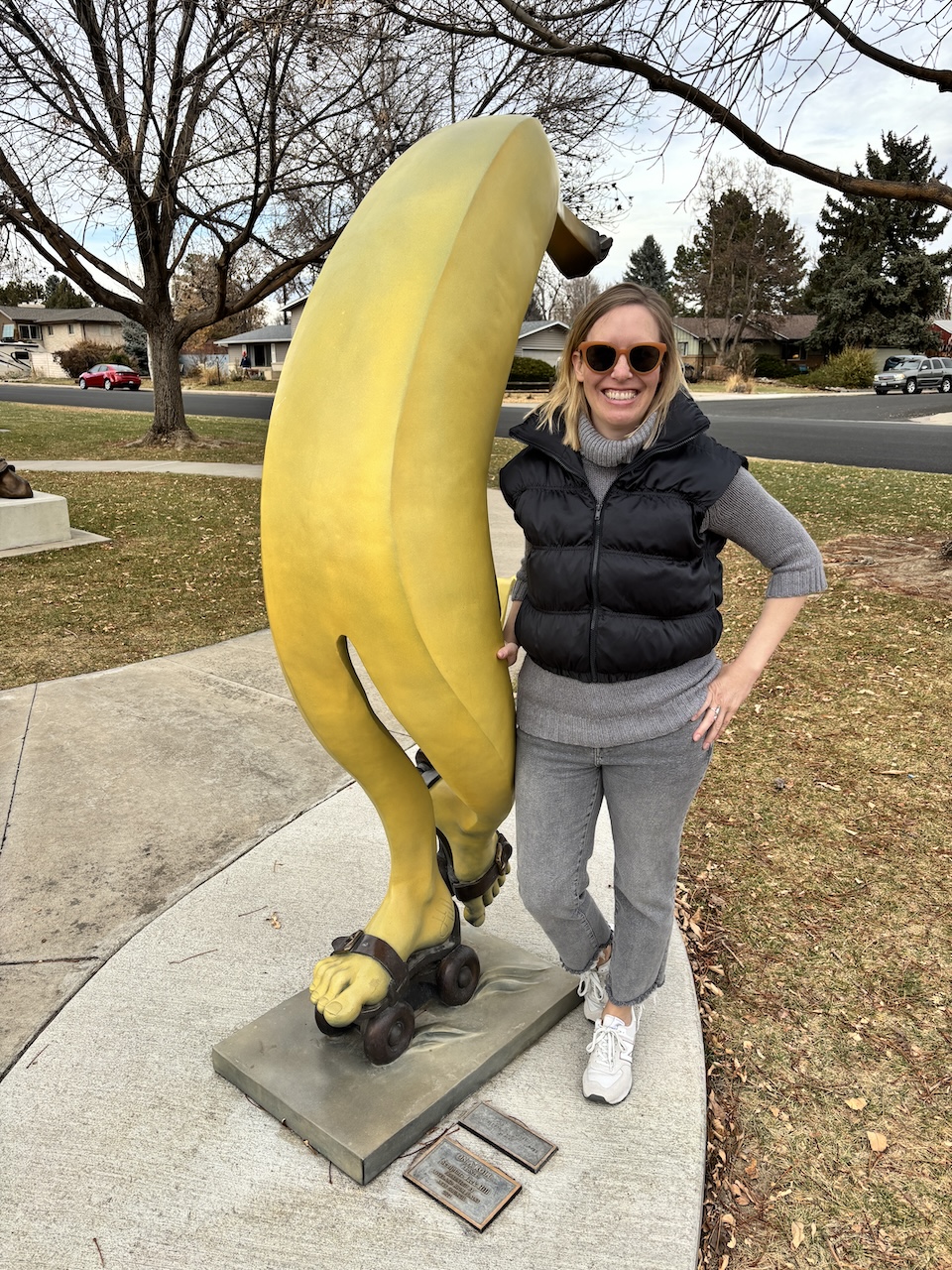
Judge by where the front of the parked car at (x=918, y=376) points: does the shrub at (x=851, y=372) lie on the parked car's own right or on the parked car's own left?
on the parked car's own right

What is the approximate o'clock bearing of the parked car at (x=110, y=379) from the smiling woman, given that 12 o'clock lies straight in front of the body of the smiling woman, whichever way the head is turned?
The parked car is roughly at 5 o'clock from the smiling woman.

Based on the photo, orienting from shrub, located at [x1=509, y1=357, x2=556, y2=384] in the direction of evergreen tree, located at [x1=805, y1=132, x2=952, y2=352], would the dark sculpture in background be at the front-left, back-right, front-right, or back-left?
back-right

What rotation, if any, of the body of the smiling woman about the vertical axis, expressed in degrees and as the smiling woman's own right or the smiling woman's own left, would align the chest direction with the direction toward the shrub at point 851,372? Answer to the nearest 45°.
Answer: approximately 180°

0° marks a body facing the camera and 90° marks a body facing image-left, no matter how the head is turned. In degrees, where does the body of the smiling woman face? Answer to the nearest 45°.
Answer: approximately 0°

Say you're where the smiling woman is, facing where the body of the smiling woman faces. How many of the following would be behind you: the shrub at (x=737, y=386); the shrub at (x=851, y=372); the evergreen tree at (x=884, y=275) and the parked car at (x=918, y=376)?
4
